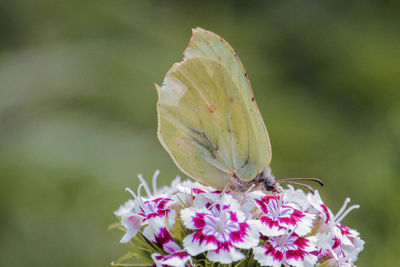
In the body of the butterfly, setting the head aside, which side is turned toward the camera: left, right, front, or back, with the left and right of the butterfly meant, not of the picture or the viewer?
right
